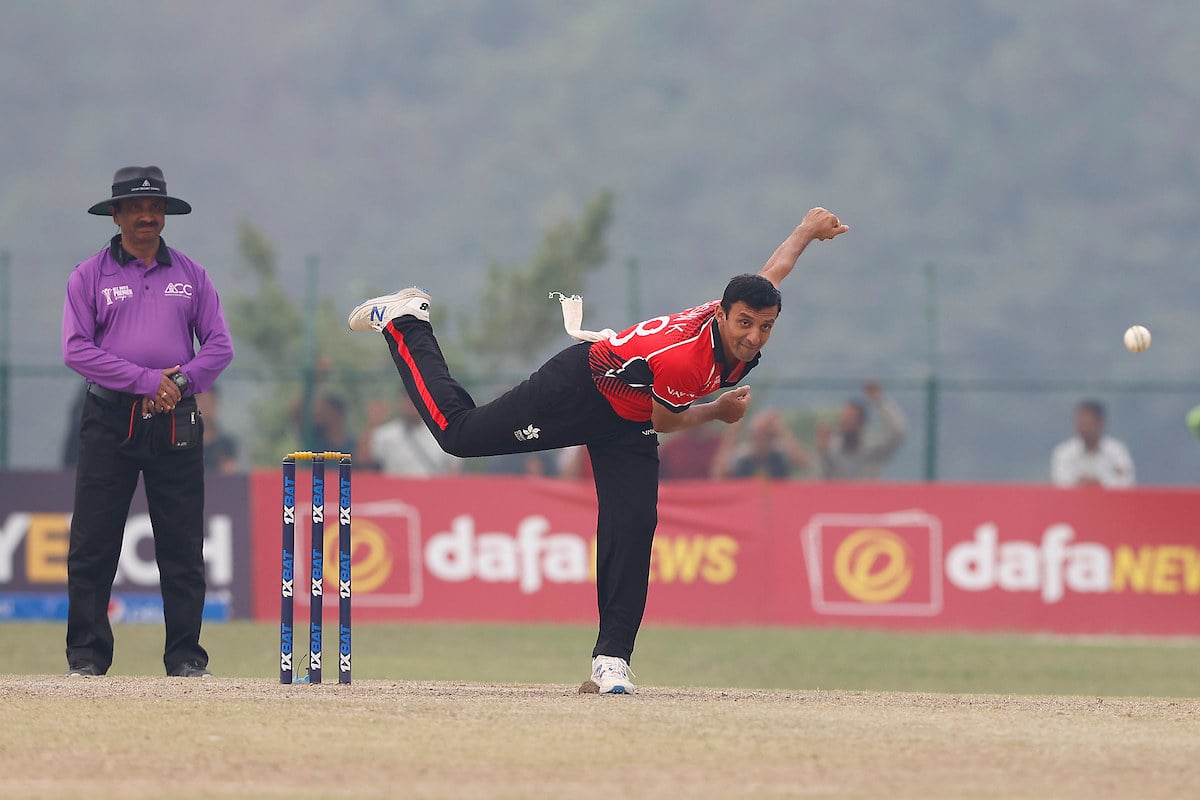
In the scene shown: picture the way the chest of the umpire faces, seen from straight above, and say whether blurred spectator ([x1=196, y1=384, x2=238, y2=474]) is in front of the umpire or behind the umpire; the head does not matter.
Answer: behind

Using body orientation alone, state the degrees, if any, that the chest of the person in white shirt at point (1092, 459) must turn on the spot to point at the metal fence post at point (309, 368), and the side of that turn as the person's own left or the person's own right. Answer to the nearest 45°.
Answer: approximately 90° to the person's own right

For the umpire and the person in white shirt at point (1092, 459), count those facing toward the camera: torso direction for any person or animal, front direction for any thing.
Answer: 2

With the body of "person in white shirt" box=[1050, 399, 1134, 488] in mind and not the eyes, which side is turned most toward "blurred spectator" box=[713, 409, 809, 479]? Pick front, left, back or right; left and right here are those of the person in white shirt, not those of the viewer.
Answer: right

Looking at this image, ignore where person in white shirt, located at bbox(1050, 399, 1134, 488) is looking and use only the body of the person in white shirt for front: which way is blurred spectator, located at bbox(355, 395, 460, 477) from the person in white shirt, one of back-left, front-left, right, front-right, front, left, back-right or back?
right

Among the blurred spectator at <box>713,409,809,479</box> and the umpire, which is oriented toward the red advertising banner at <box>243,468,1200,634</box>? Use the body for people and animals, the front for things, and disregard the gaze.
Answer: the blurred spectator

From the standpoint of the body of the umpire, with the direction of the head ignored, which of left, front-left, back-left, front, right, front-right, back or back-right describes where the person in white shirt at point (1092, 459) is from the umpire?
back-left

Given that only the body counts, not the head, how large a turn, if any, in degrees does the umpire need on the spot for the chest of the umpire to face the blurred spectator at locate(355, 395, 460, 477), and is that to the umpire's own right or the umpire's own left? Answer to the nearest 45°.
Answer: approximately 180°

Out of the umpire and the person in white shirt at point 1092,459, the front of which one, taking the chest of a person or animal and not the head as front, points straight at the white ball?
the person in white shirt

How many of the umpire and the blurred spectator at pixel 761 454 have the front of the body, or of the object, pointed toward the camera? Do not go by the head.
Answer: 2

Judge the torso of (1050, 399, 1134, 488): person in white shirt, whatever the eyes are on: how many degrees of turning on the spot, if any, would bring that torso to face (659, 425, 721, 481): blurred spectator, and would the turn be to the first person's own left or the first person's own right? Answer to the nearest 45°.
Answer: approximately 90° to the first person's own right
